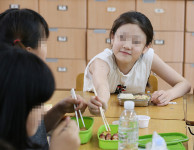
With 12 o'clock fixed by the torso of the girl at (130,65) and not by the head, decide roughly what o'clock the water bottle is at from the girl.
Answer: The water bottle is roughly at 12 o'clock from the girl.

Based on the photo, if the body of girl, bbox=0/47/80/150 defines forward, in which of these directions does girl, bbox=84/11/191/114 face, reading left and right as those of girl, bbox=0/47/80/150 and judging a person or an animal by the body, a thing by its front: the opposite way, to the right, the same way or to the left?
to the right

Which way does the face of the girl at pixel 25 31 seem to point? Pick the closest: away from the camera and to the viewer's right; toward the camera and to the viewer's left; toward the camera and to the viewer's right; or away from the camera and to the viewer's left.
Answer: away from the camera and to the viewer's right

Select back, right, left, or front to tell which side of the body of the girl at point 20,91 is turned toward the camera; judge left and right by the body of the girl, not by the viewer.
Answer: right

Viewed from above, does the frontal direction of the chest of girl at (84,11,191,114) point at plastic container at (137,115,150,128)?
yes

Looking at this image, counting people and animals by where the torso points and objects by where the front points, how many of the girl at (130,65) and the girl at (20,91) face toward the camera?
1

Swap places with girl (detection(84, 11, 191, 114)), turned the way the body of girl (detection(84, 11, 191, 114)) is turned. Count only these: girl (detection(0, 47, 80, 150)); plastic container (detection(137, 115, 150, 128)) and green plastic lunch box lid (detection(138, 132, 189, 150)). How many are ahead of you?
3
